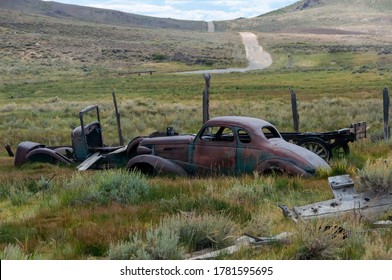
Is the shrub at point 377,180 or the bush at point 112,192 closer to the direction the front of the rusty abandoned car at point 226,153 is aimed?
the bush

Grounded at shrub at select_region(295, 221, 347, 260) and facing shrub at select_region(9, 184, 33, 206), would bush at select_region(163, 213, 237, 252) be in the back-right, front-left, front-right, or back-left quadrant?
front-left

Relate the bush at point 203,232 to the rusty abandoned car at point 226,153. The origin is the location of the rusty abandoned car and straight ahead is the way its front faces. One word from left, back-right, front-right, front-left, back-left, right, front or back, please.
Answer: left

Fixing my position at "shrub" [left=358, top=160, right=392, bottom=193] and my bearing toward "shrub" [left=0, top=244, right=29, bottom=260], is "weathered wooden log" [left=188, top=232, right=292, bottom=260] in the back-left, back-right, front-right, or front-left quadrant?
front-left

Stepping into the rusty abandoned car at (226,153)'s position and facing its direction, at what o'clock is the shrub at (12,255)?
The shrub is roughly at 10 o'clock from the rusty abandoned car.

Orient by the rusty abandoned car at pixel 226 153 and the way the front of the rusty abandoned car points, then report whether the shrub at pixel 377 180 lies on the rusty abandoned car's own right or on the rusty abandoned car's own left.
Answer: on the rusty abandoned car's own left

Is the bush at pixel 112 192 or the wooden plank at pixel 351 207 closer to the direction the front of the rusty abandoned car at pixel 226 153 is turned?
the bush

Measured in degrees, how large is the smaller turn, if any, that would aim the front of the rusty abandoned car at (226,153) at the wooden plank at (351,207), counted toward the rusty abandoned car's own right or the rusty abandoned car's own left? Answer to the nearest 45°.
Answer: approximately 90° to the rusty abandoned car's own left

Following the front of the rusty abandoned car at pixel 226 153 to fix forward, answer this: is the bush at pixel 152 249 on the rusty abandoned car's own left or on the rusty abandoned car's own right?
on the rusty abandoned car's own left
